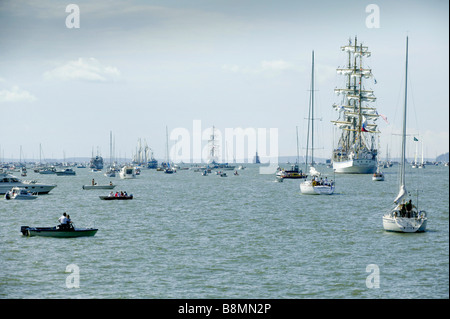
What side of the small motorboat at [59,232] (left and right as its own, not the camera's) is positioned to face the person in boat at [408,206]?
front

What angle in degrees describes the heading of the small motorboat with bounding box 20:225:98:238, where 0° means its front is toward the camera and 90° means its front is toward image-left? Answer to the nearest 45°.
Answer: approximately 270°
